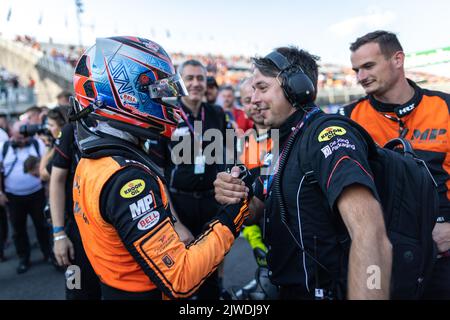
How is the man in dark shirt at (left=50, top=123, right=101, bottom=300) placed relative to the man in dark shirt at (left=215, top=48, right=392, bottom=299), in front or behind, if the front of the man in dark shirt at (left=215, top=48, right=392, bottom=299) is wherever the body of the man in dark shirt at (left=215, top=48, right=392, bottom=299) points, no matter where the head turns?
in front

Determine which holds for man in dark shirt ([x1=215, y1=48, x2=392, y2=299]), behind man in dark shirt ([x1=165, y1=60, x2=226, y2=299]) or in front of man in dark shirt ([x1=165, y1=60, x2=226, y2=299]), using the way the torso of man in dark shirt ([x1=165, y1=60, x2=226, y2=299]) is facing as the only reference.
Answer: in front

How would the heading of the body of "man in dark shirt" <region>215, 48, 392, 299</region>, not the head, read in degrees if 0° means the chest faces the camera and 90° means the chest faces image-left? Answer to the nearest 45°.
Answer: approximately 90°

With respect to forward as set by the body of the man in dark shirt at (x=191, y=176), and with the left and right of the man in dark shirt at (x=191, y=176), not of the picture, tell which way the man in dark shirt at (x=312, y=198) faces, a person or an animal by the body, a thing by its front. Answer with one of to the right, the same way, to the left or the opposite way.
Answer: to the right

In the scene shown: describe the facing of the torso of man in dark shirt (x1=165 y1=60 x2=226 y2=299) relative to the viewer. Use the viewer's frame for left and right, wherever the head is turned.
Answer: facing the viewer

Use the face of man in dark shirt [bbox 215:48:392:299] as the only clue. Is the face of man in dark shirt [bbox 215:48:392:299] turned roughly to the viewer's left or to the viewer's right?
to the viewer's left
